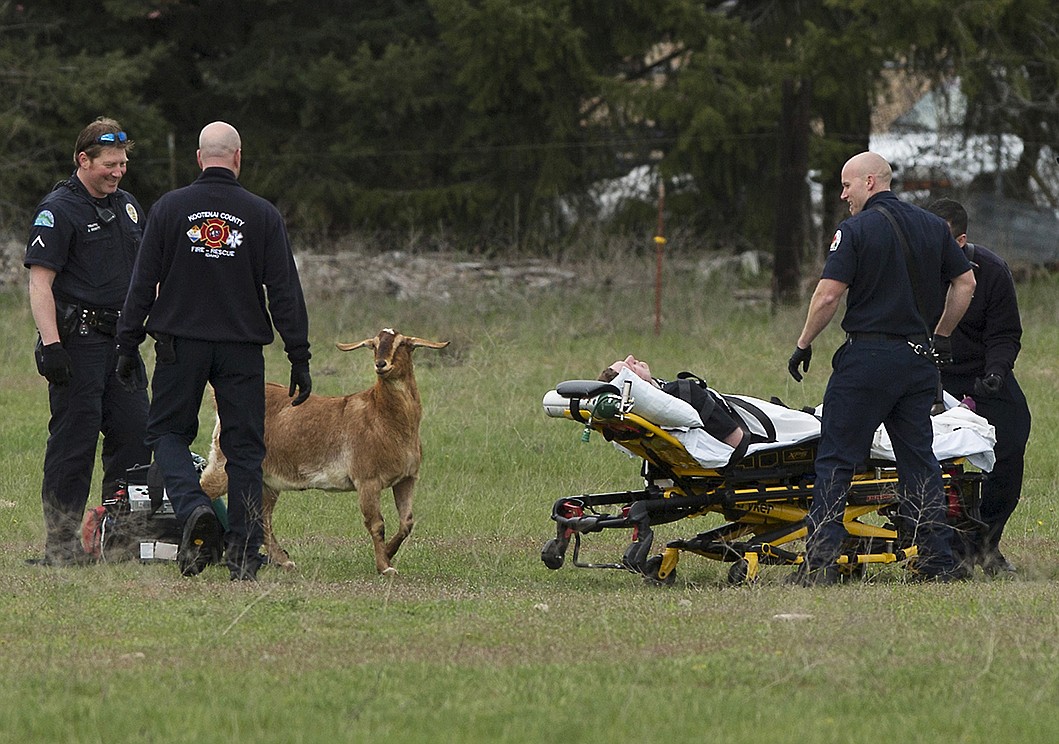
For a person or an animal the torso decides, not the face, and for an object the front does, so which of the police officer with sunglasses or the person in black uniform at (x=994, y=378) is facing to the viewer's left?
the person in black uniform

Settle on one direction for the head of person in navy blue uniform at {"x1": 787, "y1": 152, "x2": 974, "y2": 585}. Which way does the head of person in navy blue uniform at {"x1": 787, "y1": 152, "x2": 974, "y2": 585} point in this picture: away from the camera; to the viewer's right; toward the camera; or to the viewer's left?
to the viewer's left

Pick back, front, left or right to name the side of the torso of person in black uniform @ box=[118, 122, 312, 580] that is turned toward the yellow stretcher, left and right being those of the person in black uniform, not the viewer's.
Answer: right

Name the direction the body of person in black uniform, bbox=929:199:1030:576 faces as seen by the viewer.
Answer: to the viewer's left

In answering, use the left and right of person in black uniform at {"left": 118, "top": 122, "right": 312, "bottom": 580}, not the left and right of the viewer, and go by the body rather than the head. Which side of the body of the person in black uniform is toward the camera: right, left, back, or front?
back

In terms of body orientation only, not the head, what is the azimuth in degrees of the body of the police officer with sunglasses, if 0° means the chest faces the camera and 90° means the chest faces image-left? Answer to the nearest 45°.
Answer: approximately 315°

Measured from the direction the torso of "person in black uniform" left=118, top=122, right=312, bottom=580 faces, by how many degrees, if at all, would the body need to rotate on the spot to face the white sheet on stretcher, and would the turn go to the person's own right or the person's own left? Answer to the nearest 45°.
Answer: approximately 90° to the person's own right

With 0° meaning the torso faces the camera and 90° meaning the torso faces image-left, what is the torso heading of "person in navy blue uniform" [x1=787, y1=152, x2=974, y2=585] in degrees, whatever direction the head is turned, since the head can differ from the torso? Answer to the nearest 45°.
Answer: approximately 135°

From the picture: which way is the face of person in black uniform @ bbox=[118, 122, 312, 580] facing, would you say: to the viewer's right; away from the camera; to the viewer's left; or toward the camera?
away from the camera
